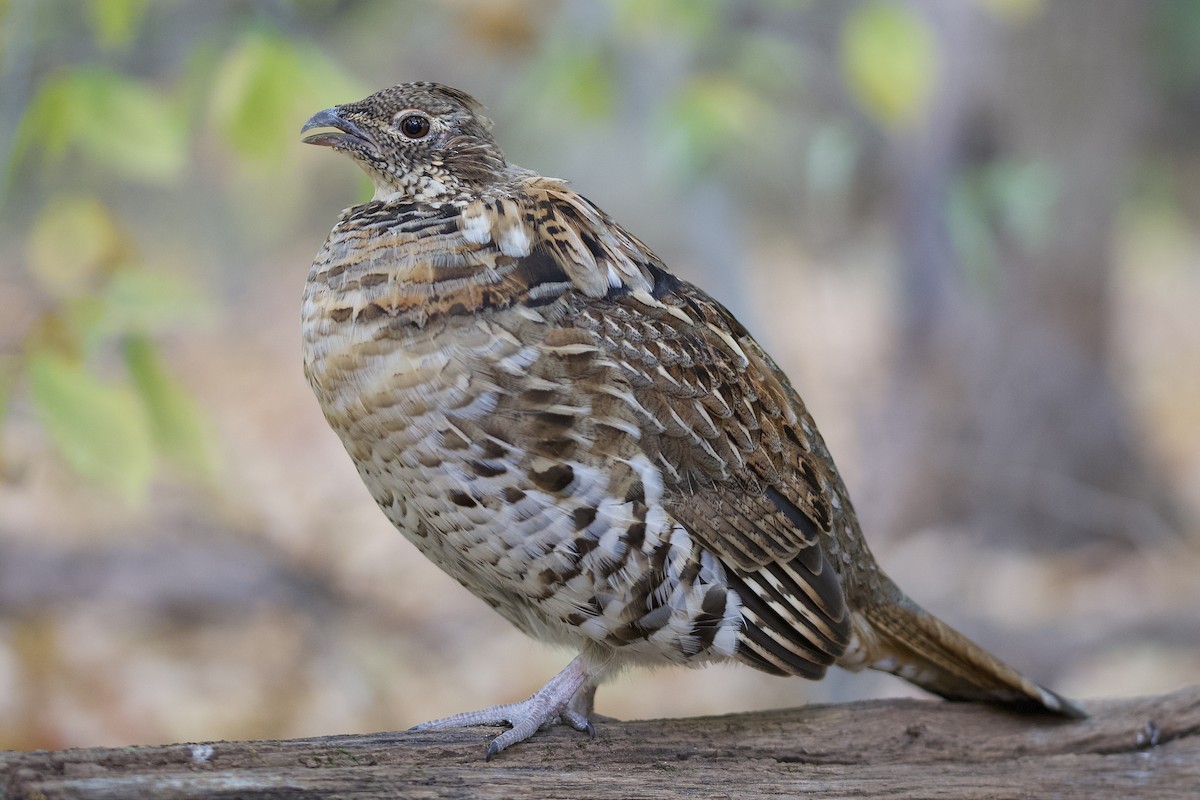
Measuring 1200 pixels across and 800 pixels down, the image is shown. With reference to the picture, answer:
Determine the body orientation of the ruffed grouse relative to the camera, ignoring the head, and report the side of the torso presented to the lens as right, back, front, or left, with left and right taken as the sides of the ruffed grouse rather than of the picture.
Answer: left
